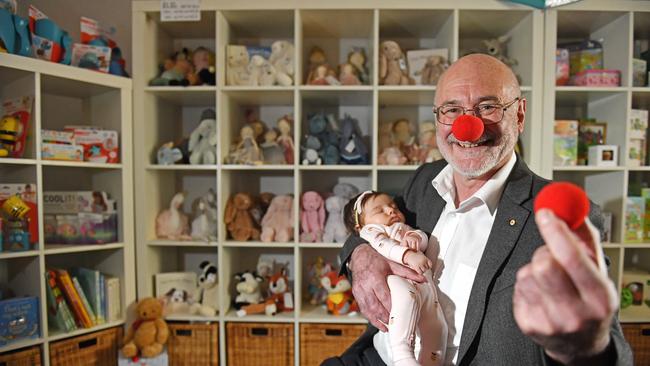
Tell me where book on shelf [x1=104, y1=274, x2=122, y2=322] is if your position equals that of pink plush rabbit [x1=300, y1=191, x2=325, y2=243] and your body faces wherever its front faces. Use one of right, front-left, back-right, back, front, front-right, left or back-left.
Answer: right

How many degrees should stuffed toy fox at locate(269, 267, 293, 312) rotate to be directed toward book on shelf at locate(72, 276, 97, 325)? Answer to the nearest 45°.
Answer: approximately 45° to its right

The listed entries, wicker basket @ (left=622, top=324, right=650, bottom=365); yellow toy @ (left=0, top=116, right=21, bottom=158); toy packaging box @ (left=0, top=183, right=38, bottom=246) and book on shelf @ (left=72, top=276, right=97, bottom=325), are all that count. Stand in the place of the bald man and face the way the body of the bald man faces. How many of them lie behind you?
1

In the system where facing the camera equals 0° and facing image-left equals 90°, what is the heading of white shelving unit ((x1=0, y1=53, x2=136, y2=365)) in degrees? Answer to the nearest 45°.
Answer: approximately 315°

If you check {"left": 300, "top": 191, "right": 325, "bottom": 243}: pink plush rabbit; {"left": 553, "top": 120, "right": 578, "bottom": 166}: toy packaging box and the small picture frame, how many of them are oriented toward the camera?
3
